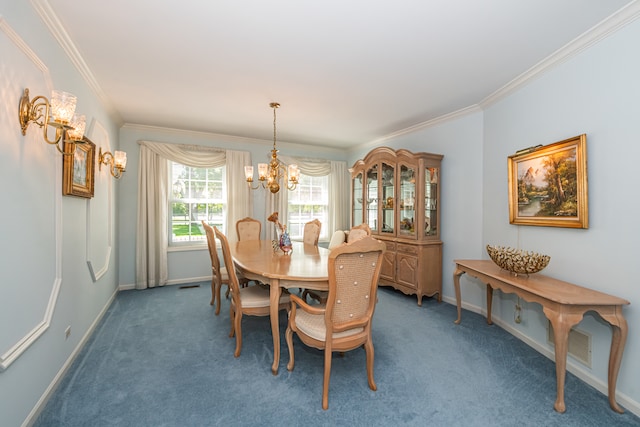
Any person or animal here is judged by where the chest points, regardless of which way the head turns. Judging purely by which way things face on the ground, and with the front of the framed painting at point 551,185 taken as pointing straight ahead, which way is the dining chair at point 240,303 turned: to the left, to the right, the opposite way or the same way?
the opposite way

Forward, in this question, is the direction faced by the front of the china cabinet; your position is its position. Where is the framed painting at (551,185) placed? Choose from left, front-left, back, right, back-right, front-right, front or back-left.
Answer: left

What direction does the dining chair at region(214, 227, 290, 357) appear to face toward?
to the viewer's right

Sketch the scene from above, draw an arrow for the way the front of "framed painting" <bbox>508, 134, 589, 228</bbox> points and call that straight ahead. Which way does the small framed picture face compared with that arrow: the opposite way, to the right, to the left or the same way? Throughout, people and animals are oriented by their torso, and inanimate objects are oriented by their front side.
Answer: the opposite way

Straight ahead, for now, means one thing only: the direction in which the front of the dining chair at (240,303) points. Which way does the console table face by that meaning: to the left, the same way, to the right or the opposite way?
the opposite way

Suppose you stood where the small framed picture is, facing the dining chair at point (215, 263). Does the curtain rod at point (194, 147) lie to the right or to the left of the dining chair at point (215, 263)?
left

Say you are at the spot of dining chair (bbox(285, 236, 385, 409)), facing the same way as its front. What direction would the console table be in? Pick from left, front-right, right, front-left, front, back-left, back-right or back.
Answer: back-right

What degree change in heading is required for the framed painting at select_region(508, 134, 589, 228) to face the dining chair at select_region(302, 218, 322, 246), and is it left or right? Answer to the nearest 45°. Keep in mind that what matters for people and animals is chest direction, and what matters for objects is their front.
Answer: approximately 45° to its right

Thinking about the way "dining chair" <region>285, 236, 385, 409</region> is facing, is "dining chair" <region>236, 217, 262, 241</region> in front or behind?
in front

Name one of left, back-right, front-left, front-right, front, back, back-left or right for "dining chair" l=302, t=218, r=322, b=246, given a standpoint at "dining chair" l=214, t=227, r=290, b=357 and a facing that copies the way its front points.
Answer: front-left

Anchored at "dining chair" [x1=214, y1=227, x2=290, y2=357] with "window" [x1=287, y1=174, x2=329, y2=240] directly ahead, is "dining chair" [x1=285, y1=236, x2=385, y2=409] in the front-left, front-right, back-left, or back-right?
back-right

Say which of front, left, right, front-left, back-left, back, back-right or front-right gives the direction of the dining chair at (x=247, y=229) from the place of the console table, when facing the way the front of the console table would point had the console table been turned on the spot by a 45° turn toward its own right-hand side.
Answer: front

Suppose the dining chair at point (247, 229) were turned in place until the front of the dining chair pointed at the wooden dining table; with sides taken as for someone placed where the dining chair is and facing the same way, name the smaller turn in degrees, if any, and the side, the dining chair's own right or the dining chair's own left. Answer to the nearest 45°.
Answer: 0° — it already faces it

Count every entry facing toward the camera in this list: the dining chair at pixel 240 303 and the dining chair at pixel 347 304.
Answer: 0

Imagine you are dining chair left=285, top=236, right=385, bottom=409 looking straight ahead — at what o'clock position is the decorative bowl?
The decorative bowl is roughly at 4 o'clock from the dining chair.
